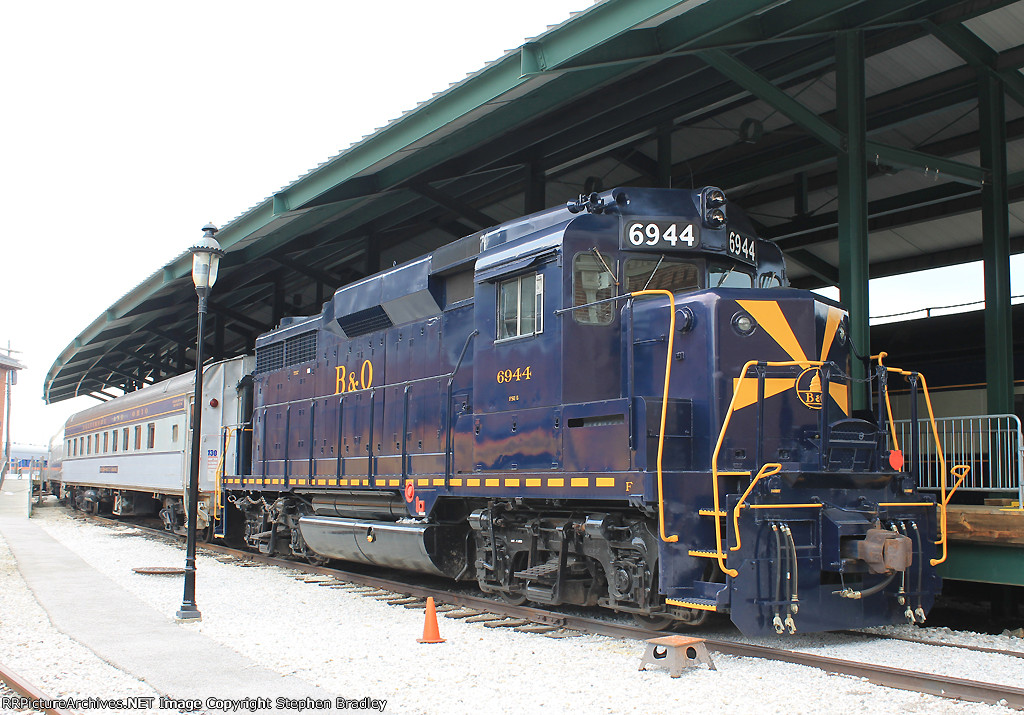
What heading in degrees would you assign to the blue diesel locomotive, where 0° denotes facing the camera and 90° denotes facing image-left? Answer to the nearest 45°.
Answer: approximately 315°

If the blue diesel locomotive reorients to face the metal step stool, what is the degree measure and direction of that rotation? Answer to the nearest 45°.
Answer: approximately 45° to its right
